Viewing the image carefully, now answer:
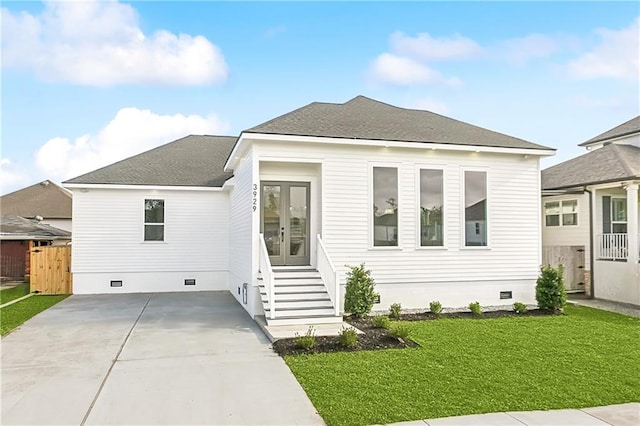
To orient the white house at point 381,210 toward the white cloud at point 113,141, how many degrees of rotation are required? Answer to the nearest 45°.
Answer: approximately 135° to its right

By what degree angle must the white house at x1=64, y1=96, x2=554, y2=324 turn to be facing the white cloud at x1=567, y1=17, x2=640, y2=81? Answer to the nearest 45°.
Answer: approximately 135° to its left

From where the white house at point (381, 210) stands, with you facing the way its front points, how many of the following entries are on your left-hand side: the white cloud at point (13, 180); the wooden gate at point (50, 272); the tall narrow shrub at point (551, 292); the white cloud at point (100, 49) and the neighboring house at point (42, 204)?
1

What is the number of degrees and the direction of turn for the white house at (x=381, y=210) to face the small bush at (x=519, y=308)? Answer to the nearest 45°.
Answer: approximately 90° to its left

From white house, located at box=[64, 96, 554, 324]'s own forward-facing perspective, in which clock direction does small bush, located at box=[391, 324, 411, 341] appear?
The small bush is roughly at 12 o'clock from the white house.

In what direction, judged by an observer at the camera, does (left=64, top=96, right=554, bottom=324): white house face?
facing the viewer

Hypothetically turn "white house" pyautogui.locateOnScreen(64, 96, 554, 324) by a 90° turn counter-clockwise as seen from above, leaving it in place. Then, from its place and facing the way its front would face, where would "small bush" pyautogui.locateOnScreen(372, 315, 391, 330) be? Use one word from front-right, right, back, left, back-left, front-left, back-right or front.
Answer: right

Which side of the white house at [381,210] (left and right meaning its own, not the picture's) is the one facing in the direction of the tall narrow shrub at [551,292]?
left

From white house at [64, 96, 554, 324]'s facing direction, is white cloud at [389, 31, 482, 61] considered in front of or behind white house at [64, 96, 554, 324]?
behind

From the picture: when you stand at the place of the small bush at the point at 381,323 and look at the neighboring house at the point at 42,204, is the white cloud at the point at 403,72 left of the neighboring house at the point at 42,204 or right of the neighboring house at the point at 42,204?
right
